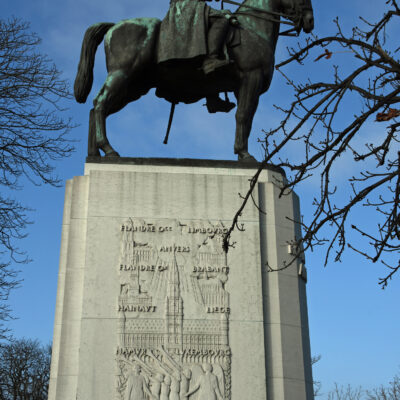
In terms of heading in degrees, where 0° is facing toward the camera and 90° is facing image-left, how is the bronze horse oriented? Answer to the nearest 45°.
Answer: approximately 270°
